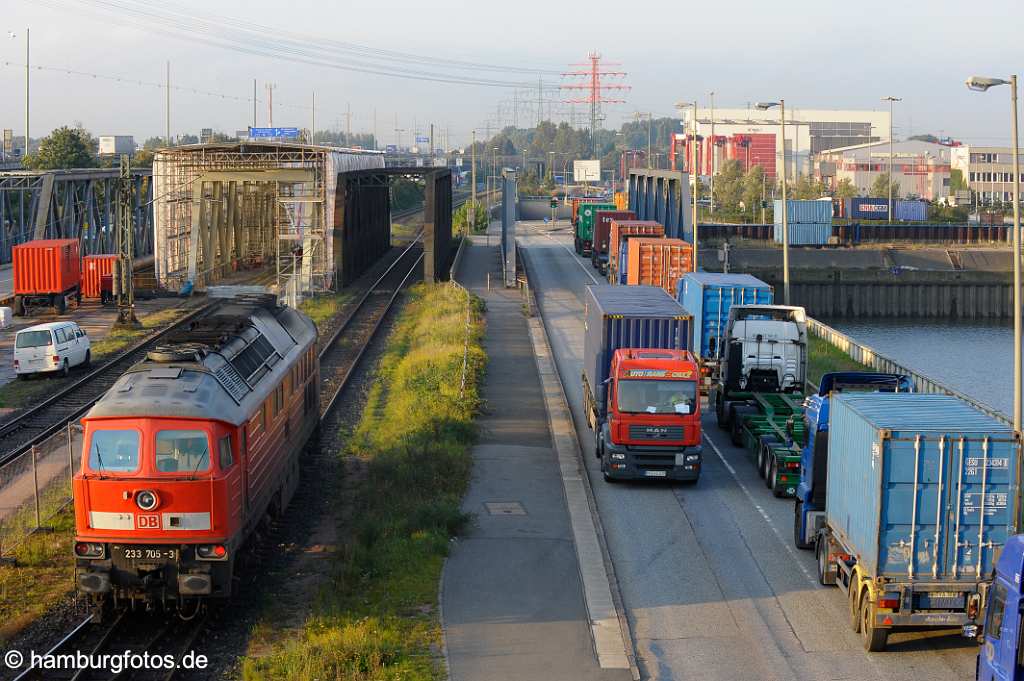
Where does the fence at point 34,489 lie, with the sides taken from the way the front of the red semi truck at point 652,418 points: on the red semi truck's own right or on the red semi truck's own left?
on the red semi truck's own right

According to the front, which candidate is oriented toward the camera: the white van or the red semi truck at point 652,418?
the red semi truck

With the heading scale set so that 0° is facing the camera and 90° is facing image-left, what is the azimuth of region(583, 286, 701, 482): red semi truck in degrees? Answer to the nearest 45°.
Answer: approximately 0°

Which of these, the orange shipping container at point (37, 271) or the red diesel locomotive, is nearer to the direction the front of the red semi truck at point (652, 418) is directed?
the red diesel locomotive

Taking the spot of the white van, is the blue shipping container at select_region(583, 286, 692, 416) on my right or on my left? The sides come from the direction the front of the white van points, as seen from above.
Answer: on my right

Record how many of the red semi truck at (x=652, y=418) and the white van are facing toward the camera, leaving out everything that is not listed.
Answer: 1

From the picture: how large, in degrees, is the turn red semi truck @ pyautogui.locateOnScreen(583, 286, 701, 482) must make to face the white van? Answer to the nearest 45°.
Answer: approximately 135° to its right

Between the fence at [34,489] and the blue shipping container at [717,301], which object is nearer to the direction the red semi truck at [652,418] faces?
the fence
